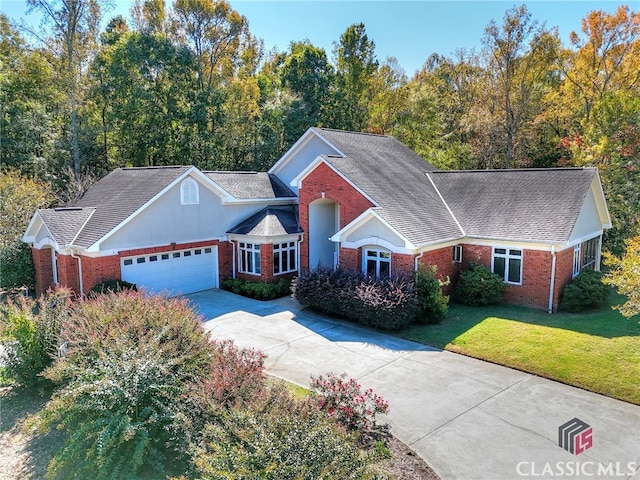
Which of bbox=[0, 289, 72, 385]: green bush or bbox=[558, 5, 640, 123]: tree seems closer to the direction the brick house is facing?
the green bush

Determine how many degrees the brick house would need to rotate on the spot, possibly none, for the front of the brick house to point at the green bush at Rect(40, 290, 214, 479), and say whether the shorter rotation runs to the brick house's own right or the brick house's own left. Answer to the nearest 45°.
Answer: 0° — it already faces it

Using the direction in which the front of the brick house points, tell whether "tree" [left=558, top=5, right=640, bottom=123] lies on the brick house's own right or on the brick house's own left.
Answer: on the brick house's own left

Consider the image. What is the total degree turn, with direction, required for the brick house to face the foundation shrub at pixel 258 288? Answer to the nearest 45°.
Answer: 0° — it already faces it

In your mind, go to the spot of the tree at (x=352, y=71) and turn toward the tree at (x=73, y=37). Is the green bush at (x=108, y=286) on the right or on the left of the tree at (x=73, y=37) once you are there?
left

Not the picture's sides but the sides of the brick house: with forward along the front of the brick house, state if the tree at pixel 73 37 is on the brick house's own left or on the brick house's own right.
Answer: on the brick house's own right

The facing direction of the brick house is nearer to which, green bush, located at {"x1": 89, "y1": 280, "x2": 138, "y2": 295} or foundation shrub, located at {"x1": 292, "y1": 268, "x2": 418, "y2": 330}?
the foundation shrub

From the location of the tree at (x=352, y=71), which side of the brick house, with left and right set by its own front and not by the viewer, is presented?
back

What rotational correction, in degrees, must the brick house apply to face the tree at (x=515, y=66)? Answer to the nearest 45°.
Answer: approximately 135° to its left

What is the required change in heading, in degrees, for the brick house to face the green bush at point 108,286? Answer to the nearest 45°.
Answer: approximately 90° to its right

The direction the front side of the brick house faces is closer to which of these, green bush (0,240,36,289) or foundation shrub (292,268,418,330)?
the foundation shrub

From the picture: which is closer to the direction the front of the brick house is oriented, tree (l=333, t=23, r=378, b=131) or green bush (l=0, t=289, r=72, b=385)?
the green bush

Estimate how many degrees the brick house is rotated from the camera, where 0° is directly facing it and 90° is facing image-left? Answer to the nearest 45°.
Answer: approximately 0°

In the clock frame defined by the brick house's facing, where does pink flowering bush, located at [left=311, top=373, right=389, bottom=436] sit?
The pink flowering bush is roughly at 12 o'clock from the brick house.
